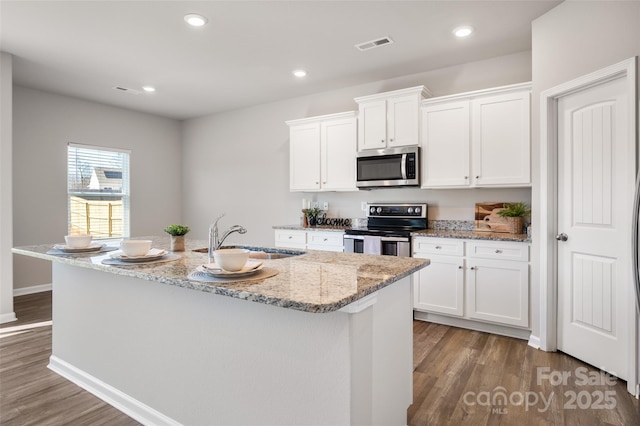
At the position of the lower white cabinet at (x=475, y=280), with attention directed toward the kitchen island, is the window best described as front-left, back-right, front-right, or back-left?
front-right

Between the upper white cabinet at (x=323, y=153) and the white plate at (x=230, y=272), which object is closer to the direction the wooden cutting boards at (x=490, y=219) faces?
the white plate

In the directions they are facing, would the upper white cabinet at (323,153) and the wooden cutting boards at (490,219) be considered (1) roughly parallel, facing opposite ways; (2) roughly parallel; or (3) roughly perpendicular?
roughly parallel

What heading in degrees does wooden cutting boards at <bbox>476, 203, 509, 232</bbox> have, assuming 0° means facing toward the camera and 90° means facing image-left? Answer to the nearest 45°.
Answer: approximately 0°

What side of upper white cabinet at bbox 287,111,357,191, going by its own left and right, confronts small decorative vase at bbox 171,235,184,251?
front

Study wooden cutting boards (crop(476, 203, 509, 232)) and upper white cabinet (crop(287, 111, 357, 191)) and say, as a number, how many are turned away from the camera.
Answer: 0

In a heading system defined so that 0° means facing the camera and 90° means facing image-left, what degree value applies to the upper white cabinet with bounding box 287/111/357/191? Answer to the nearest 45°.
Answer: approximately 45°

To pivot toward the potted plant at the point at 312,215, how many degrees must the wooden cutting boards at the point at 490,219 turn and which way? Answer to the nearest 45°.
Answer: approximately 90° to its right

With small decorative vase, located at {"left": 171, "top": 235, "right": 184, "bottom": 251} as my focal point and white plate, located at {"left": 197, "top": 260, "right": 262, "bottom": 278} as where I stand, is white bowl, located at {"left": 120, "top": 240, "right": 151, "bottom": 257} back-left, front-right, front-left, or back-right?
front-left

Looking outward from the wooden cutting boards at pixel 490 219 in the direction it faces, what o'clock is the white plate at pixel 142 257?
The white plate is roughly at 1 o'clock from the wooden cutting boards.

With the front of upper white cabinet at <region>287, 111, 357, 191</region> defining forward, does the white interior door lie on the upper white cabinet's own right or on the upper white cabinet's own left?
on the upper white cabinet's own left

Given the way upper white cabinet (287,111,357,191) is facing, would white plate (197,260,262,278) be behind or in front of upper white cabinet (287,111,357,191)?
in front
